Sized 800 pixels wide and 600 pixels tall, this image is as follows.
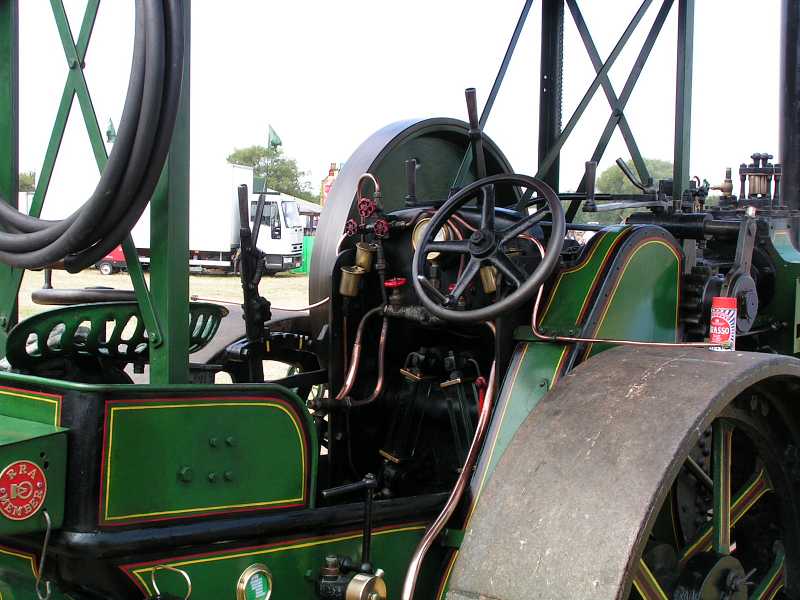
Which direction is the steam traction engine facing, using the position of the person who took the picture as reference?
facing away from the viewer and to the right of the viewer
